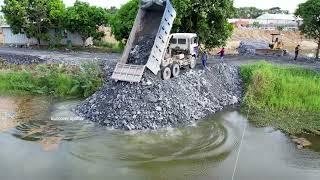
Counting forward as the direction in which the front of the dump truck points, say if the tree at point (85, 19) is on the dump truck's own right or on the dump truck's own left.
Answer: on the dump truck's own left

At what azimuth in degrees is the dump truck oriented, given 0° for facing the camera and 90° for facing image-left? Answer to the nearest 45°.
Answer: approximately 225°

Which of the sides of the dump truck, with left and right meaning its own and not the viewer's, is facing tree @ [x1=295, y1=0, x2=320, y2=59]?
front

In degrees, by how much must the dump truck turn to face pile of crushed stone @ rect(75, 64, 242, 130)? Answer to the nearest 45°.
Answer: approximately 135° to its right

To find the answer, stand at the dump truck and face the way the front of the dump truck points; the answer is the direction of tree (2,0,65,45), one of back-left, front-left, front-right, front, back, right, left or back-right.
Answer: left

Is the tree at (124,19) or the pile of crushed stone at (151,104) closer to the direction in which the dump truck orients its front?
the tree

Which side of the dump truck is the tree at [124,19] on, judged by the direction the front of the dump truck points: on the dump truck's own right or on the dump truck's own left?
on the dump truck's own left
